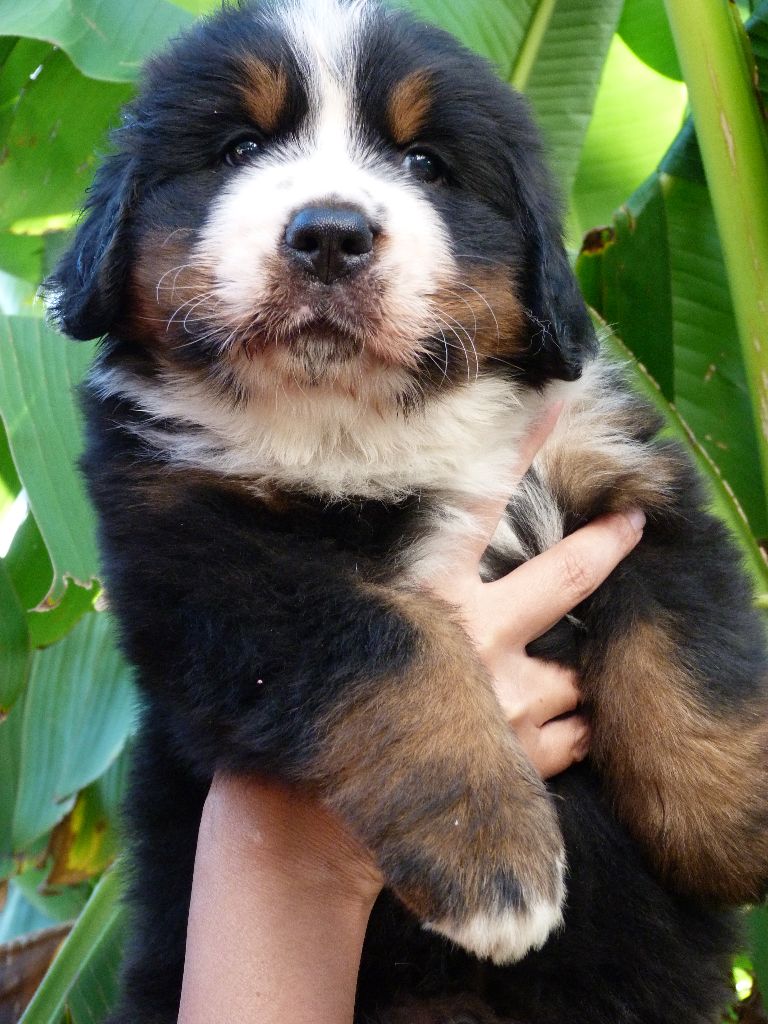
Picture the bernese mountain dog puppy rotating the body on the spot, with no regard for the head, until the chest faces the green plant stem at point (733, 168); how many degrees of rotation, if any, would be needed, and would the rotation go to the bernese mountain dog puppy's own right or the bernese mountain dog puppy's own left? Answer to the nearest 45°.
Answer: approximately 135° to the bernese mountain dog puppy's own left

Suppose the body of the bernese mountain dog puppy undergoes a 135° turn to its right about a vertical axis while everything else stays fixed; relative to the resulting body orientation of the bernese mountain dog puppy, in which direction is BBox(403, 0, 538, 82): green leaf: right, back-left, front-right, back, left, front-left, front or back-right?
front-right

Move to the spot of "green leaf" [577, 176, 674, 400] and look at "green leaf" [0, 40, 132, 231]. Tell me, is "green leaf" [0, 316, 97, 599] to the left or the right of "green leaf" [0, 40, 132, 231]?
left

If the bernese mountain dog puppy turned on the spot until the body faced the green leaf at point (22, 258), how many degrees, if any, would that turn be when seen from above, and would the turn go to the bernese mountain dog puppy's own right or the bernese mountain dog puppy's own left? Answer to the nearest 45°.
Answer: approximately 135° to the bernese mountain dog puppy's own right

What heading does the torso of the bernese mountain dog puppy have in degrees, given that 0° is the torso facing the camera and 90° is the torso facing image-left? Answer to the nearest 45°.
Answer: approximately 0°

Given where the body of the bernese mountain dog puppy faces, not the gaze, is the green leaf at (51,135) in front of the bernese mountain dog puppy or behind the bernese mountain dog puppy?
behind

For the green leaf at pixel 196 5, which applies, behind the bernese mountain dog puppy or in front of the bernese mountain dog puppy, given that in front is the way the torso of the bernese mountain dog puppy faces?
behind

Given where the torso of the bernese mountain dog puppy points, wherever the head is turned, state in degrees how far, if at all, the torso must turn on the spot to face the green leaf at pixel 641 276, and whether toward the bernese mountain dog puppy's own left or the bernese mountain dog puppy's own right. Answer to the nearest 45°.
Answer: approximately 135° to the bernese mountain dog puppy's own left

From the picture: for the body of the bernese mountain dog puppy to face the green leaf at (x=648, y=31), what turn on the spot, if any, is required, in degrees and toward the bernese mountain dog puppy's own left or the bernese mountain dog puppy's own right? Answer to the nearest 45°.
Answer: approximately 180°

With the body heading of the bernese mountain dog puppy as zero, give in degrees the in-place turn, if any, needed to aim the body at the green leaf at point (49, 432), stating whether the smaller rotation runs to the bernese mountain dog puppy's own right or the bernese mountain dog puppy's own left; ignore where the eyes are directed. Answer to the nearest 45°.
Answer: approximately 135° to the bernese mountain dog puppy's own right
